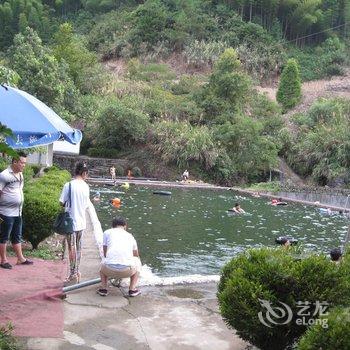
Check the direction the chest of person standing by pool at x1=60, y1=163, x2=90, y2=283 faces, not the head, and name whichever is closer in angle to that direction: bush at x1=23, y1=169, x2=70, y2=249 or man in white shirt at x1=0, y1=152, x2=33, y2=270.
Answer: the bush

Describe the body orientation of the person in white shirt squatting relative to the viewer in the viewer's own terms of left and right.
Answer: facing away from the viewer

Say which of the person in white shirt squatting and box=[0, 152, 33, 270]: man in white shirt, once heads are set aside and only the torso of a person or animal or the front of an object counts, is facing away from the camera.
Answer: the person in white shirt squatting

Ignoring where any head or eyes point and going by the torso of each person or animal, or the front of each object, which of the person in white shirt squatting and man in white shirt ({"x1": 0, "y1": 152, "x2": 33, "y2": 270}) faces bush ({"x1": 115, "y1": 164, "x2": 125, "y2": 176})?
the person in white shirt squatting

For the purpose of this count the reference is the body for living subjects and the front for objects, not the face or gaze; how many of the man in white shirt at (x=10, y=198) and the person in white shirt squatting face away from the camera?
1

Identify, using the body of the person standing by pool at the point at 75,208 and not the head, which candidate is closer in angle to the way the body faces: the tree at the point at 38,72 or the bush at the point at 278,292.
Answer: the tree

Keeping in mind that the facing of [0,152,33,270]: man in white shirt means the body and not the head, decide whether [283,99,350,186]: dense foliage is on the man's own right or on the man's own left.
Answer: on the man's own left

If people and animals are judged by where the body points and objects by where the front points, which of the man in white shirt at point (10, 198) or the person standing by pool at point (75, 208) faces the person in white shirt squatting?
the man in white shirt

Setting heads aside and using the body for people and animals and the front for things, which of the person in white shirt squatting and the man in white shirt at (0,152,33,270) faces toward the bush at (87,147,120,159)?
the person in white shirt squatting

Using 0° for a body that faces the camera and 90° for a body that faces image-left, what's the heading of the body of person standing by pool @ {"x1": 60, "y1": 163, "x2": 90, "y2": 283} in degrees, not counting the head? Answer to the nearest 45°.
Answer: approximately 225°

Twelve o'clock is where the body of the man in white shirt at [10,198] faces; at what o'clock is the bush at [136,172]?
The bush is roughly at 8 o'clock from the man in white shirt.

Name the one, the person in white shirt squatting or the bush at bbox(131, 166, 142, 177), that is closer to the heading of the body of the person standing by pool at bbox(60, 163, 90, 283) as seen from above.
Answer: the bush
